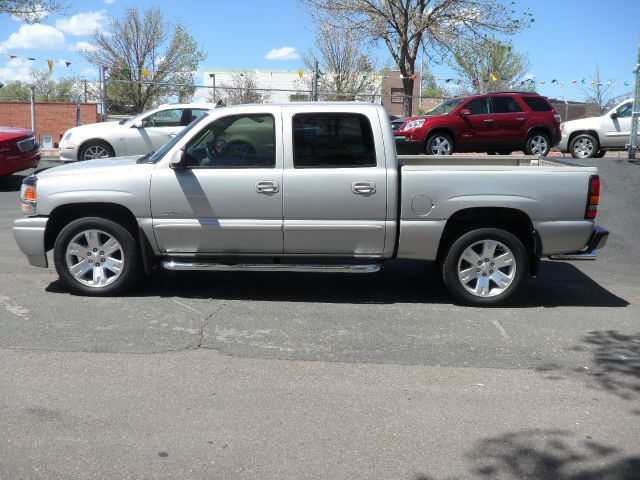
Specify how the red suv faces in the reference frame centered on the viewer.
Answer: facing the viewer and to the left of the viewer

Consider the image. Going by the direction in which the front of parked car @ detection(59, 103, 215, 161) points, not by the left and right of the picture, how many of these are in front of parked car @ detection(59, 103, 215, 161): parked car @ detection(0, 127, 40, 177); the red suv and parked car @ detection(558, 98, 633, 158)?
1

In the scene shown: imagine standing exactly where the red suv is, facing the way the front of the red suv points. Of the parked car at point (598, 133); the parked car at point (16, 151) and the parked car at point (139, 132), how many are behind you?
1

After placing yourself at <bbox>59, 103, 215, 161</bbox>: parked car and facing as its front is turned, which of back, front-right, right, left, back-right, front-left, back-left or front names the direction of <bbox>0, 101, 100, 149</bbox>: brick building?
right

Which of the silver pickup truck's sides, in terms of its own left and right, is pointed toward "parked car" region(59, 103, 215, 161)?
right

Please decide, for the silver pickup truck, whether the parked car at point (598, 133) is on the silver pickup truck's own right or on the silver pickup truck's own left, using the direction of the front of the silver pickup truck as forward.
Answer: on the silver pickup truck's own right

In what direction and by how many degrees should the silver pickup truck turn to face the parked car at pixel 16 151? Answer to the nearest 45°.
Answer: approximately 45° to its right

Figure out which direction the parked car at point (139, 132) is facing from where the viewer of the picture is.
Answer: facing to the left of the viewer

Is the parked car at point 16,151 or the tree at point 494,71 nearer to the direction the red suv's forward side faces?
the parked car

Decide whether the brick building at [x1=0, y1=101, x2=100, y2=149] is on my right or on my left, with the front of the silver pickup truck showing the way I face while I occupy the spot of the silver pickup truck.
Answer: on my right

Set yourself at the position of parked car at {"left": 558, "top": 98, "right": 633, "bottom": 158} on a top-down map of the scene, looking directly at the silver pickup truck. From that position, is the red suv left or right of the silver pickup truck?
right

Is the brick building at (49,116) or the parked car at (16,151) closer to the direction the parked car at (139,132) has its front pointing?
the parked car

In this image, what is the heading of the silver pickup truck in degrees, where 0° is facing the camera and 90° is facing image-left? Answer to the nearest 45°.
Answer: approximately 90°

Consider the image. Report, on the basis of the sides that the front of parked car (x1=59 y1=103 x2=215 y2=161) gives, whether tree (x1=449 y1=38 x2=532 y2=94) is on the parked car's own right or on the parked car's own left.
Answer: on the parked car's own right

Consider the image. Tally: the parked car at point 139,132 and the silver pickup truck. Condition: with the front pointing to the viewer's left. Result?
2

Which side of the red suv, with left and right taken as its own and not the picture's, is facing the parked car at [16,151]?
front

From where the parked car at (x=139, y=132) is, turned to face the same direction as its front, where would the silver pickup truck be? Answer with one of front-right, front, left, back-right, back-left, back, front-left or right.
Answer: left
